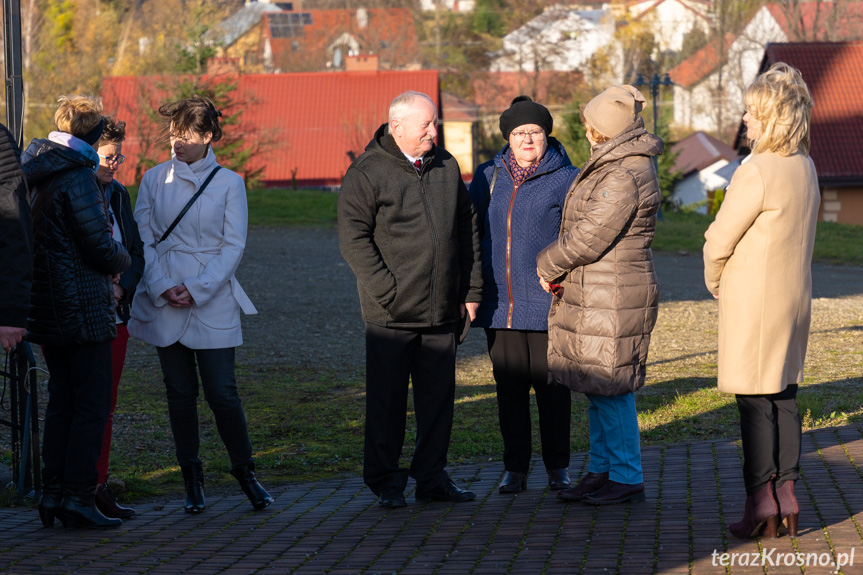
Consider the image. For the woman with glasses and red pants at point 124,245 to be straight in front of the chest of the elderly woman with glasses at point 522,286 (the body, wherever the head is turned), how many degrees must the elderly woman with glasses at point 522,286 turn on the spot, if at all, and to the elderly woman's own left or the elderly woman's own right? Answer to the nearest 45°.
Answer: approximately 90° to the elderly woman's own right

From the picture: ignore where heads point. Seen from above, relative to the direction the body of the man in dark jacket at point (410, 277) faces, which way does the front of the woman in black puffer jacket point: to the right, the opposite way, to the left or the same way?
to the left

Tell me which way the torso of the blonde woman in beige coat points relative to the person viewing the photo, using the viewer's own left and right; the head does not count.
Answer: facing away from the viewer and to the left of the viewer

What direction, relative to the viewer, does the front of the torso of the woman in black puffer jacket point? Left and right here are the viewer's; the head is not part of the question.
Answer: facing away from the viewer and to the right of the viewer

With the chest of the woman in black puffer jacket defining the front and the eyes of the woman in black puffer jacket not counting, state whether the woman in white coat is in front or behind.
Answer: in front

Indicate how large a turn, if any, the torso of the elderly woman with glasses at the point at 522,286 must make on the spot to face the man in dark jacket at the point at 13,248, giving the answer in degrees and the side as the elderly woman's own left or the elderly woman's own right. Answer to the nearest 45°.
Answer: approximately 45° to the elderly woman's own right

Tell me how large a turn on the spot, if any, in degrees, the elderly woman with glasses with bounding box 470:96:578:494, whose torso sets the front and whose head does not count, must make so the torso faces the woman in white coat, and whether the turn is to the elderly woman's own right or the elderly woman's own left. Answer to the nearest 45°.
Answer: approximately 90° to the elderly woman's own right

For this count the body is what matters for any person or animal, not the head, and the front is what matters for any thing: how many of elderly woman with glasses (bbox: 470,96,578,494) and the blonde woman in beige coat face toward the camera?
1

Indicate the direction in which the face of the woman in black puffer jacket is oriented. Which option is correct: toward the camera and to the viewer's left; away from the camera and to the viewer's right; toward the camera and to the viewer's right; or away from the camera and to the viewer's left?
away from the camera and to the viewer's right

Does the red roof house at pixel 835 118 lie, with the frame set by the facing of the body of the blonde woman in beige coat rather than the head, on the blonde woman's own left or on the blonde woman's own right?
on the blonde woman's own right
